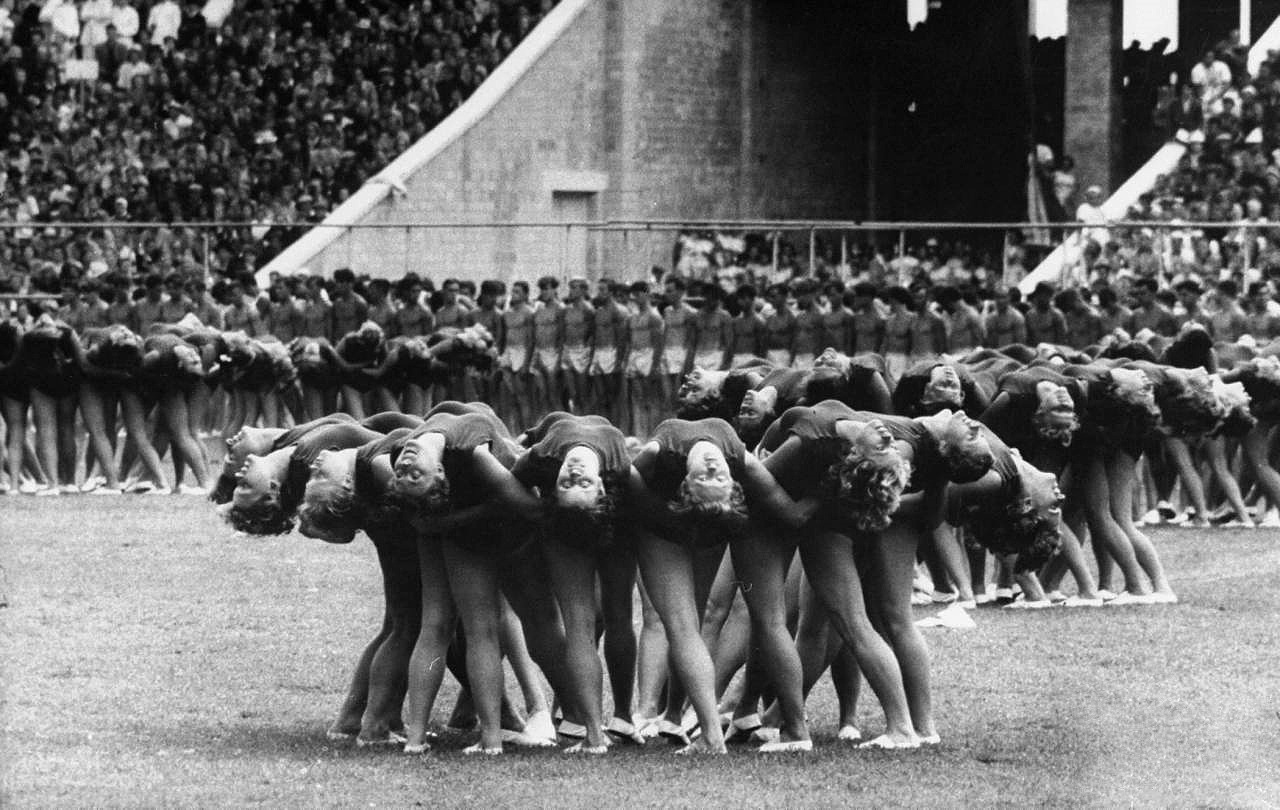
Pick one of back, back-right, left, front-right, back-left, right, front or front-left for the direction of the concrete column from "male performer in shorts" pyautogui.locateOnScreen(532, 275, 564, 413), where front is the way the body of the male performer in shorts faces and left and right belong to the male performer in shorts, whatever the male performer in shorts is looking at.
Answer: back-left

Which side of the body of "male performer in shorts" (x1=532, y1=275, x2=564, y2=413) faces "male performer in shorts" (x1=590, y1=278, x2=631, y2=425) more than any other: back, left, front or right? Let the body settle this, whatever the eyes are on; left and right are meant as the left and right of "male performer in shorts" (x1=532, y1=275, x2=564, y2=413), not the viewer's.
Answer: left

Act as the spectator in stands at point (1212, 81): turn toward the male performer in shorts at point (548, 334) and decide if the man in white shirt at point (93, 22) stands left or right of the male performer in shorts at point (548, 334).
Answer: right

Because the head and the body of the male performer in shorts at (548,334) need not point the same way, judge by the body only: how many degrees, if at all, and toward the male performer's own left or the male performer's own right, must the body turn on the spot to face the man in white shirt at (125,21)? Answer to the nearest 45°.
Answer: approximately 135° to the male performer's own right

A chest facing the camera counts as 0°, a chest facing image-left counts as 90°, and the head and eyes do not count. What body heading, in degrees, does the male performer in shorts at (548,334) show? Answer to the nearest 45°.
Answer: approximately 0°

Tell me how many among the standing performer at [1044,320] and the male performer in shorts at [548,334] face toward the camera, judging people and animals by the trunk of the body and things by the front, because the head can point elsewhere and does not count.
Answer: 2

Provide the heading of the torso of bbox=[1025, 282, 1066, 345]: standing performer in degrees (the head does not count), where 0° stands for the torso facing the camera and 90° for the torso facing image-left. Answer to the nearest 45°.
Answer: approximately 0°

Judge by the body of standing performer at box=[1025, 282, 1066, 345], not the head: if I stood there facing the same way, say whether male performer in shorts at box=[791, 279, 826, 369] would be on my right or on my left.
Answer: on my right
